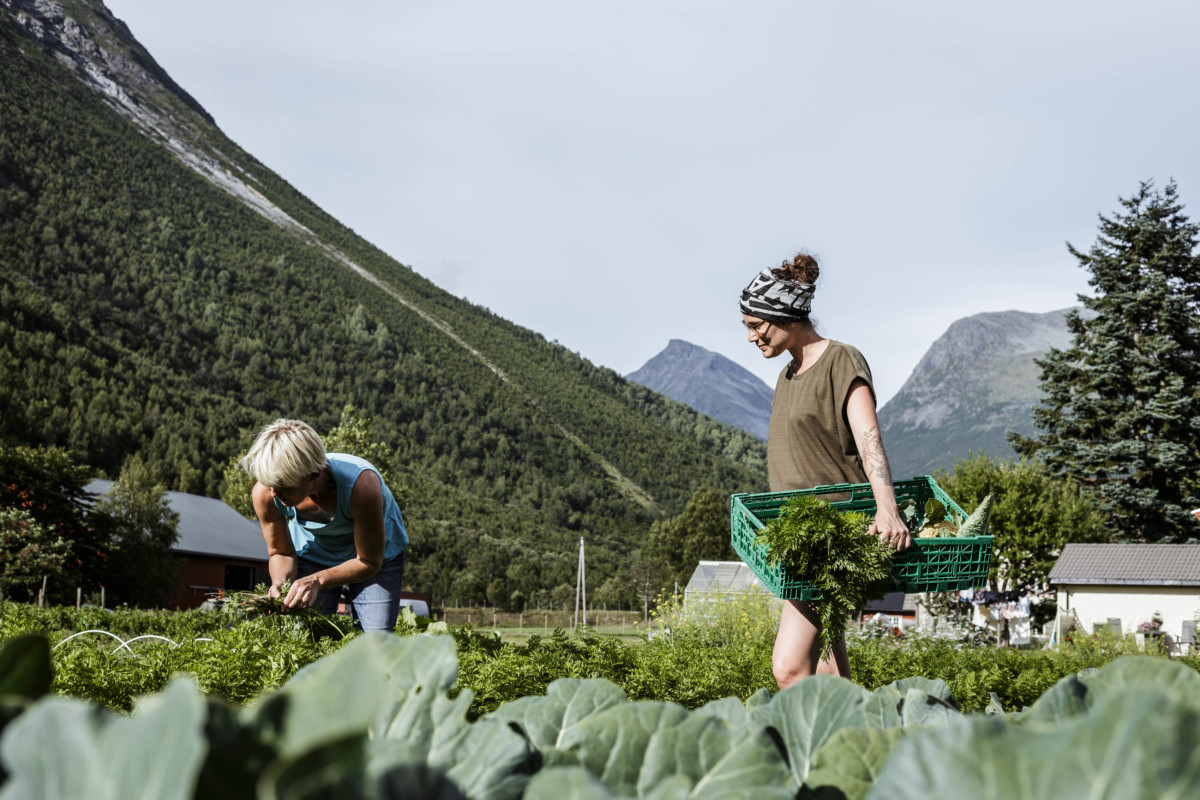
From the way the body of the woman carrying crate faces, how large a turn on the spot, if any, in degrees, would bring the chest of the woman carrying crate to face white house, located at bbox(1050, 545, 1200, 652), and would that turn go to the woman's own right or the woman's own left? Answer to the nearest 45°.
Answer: approximately 135° to the woman's own right

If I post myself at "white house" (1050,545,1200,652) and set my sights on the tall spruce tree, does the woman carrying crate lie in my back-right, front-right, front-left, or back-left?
back-left

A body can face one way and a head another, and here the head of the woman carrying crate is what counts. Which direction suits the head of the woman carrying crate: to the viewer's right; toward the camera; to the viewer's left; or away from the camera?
to the viewer's left

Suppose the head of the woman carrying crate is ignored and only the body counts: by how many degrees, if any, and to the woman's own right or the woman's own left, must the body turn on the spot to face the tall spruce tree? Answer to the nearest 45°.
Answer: approximately 135° to the woman's own right

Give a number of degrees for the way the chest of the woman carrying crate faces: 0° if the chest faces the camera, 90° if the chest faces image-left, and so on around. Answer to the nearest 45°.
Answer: approximately 45°

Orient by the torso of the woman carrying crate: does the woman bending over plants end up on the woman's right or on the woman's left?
on the woman's right
